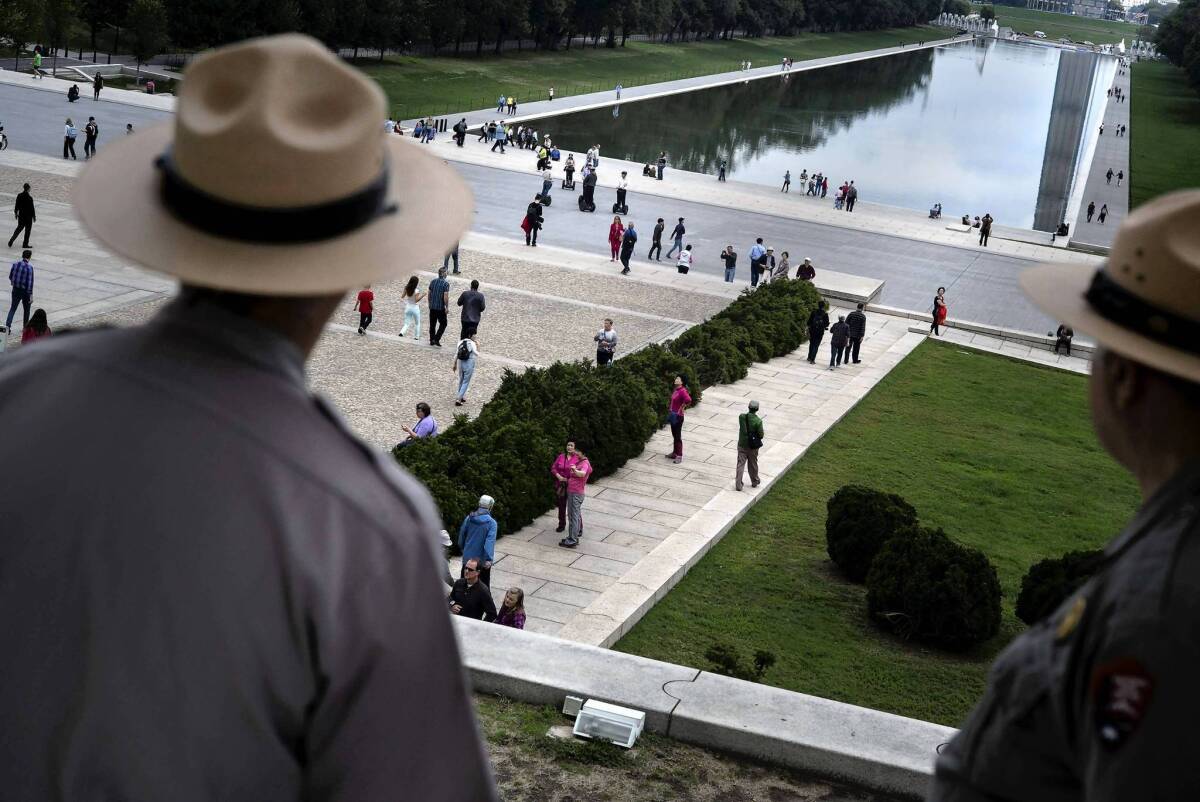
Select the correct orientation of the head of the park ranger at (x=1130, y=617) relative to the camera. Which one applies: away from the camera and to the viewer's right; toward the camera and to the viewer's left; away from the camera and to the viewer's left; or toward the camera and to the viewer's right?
away from the camera and to the viewer's left

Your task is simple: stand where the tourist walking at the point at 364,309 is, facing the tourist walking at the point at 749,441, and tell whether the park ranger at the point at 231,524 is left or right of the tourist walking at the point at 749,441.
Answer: right

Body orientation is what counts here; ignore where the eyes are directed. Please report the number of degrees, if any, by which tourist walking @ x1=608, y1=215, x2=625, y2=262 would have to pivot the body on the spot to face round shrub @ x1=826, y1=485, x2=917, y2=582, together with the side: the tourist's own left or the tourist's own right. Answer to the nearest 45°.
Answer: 0° — they already face it

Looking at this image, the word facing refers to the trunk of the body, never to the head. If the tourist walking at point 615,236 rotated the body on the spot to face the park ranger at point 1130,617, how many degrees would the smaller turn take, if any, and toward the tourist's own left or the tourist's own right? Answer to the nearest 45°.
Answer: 0° — they already face them

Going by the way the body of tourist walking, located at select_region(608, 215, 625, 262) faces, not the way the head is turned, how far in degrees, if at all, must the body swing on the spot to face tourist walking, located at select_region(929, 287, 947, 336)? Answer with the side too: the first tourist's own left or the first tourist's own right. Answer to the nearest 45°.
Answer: approximately 90° to the first tourist's own left

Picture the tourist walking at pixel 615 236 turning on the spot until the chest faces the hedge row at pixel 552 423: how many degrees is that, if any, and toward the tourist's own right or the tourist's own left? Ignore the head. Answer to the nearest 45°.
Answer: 0° — they already face it

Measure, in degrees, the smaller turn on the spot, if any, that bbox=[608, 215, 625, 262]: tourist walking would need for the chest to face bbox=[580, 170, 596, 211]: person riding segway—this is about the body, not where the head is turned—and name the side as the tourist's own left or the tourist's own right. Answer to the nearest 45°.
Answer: approximately 180°

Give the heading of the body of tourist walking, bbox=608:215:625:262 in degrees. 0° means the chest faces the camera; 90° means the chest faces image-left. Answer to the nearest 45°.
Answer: approximately 0°

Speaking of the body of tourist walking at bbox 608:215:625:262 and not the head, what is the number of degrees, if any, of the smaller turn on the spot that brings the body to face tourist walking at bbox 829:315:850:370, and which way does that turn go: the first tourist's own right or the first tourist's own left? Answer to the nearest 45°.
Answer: approximately 45° to the first tourist's own left

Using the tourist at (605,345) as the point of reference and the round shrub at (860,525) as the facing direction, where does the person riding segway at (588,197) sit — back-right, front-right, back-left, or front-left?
back-left

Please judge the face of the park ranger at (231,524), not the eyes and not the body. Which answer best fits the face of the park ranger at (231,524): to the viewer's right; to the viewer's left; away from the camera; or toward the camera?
away from the camera

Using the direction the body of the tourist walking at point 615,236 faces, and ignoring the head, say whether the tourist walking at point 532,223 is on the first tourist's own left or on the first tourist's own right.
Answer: on the first tourist's own right
